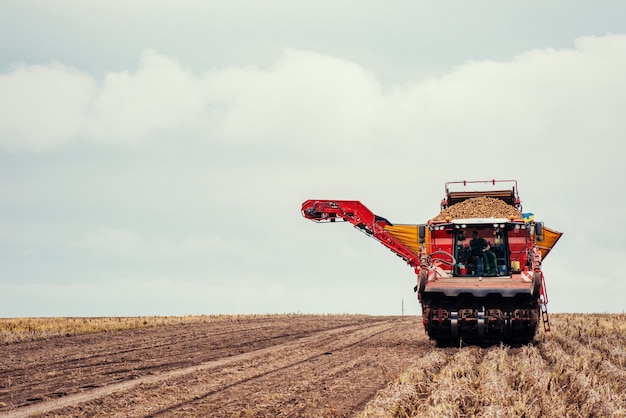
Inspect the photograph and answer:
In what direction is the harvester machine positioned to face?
toward the camera
